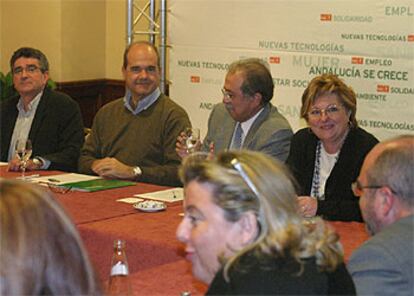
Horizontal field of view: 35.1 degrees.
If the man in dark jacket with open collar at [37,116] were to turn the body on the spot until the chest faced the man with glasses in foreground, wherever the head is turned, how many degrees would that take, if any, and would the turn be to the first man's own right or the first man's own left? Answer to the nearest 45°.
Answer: approximately 45° to the first man's own left

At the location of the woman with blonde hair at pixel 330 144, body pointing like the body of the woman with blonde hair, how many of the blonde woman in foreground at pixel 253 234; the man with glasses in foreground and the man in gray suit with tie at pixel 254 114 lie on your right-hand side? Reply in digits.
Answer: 1

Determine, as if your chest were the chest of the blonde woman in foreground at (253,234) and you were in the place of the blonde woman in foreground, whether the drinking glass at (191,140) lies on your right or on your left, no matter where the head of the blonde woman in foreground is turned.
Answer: on your right

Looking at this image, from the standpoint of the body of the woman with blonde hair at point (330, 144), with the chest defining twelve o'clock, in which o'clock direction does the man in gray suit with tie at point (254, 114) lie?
The man in gray suit with tie is roughly at 3 o'clock from the woman with blonde hair.

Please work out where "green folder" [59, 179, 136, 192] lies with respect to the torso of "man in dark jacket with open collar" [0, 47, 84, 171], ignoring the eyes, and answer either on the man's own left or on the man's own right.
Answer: on the man's own left

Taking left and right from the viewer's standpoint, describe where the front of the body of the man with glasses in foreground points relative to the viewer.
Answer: facing away from the viewer and to the left of the viewer

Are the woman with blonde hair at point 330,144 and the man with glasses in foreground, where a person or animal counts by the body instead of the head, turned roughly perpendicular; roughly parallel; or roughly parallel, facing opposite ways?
roughly perpendicular

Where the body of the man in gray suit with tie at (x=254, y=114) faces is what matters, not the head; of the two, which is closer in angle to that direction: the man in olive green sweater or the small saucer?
the small saucer

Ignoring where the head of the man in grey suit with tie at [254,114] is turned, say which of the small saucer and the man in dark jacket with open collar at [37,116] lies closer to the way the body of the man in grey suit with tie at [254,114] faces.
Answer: the small saucer

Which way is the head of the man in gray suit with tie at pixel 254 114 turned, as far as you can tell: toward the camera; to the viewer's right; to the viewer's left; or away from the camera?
to the viewer's left
